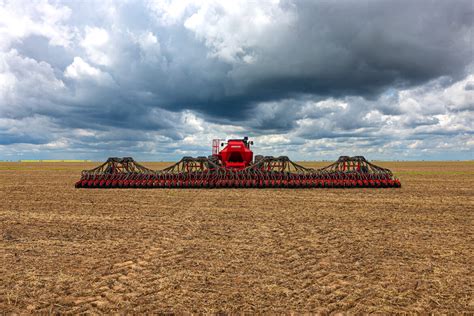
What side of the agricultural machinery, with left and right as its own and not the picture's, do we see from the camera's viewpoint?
back
